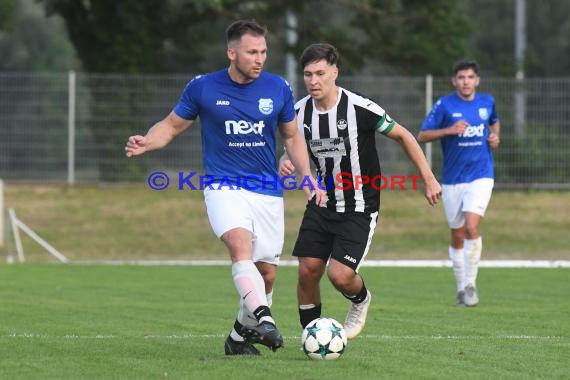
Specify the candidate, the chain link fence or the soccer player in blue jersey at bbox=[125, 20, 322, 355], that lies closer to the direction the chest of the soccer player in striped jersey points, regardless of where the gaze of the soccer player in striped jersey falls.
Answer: the soccer player in blue jersey

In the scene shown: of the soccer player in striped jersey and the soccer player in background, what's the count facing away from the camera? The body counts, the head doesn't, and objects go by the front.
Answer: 0

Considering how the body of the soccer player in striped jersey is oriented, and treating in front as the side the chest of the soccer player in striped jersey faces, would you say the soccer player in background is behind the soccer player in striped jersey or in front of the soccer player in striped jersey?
behind

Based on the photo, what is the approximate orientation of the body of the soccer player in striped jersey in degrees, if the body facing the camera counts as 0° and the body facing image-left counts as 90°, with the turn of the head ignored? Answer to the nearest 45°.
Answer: approximately 45°

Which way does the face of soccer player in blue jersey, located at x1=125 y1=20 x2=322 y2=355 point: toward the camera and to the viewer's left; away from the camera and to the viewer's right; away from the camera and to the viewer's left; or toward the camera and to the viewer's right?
toward the camera and to the viewer's right

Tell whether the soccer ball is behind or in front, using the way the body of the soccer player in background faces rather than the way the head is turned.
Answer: in front

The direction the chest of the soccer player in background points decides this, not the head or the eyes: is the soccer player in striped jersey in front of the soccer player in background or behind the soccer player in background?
in front

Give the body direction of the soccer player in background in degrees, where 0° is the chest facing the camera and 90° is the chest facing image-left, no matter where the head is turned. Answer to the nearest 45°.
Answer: approximately 0°
